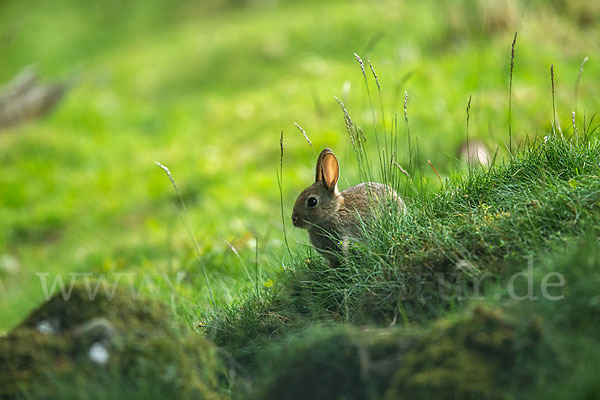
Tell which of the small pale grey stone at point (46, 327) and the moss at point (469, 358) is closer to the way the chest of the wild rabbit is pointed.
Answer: the small pale grey stone

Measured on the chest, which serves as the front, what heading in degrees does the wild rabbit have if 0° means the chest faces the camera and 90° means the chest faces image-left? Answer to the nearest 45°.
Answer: approximately 90°

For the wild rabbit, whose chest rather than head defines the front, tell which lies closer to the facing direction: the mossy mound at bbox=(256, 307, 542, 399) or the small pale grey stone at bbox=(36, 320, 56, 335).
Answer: the small pale grey stone

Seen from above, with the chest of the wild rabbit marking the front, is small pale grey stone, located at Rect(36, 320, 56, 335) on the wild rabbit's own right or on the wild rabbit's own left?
on the wild rabbit's own left

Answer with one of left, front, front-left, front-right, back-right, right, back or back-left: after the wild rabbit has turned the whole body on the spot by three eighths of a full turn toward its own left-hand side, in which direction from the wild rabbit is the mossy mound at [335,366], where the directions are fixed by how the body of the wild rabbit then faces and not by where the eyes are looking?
front-right

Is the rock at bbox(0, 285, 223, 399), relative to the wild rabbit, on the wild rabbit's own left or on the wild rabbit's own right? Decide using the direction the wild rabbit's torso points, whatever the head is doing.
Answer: on the wild rabbit's own left

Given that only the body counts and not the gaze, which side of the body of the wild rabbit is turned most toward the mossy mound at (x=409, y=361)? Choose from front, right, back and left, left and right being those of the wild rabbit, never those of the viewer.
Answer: left

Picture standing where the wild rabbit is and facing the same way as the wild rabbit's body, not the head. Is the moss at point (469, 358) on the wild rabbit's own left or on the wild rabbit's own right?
on the wild rabbit's own left

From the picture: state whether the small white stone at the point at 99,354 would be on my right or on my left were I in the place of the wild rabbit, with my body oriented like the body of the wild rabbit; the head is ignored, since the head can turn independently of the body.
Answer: on my left
